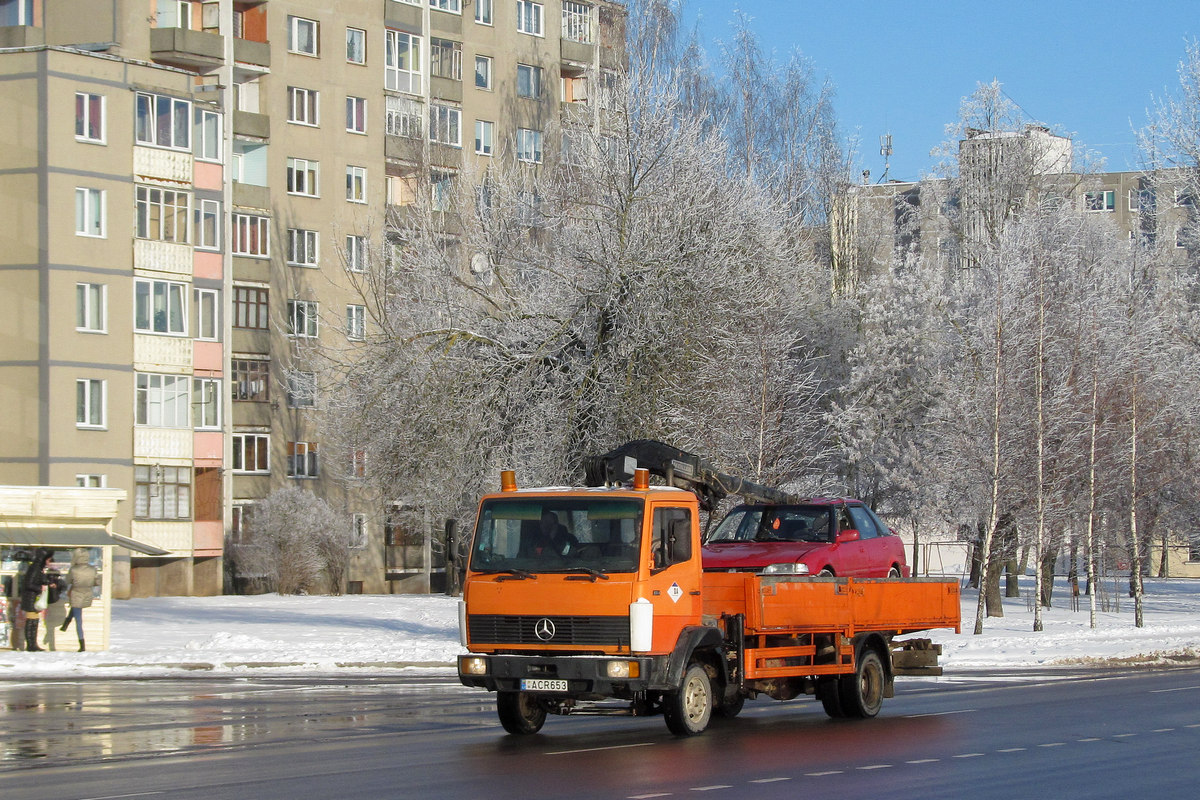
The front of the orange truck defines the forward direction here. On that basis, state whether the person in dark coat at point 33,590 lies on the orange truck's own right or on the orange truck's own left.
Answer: on the orange truck's own right

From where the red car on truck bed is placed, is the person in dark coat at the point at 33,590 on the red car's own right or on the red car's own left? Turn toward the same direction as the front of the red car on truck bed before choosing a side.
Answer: on the red car's own right

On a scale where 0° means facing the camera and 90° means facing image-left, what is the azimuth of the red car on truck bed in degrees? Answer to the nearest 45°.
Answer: approximately 45°
